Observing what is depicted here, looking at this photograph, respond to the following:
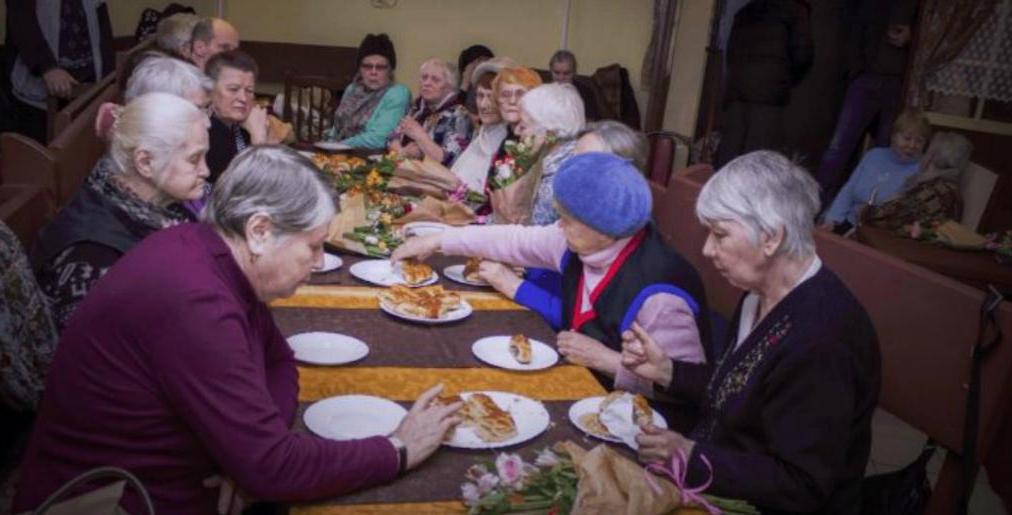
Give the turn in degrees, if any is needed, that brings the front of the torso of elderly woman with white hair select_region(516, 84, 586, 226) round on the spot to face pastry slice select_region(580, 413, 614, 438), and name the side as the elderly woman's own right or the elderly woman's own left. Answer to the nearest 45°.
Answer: approximately 90° to the elderly woman's own left

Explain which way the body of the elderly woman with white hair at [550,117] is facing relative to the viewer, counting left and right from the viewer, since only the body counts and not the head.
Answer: facing to the left of the viewer

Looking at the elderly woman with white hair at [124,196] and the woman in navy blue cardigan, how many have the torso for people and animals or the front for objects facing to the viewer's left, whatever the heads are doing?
1

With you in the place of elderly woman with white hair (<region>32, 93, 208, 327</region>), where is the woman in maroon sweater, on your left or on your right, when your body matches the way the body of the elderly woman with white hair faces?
on your right

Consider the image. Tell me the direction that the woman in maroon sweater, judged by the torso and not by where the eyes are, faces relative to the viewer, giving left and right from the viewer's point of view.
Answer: facing to the right of the viewer

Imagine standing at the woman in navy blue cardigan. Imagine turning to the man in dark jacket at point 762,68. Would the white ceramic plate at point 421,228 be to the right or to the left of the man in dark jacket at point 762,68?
left

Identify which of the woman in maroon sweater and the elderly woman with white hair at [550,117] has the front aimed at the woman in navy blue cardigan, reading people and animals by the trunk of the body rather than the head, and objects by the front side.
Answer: the woman in maroon sweater

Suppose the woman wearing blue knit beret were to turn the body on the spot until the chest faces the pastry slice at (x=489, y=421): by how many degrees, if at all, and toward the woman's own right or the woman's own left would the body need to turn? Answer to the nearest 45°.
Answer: approximately 45° to the woman's own left

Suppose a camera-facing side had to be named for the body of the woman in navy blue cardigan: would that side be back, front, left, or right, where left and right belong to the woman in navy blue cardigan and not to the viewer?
left

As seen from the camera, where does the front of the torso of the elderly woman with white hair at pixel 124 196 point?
to the viewer's right

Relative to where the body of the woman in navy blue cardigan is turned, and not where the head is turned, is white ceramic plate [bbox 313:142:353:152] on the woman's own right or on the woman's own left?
on the woman's own right
